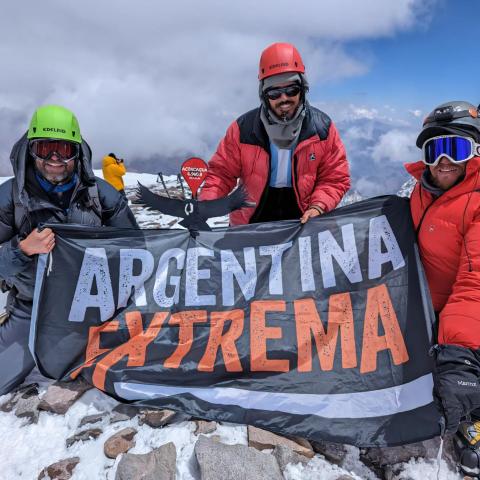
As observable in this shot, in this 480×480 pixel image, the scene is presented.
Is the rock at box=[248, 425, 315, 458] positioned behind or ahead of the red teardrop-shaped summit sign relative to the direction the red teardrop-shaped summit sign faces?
ahead

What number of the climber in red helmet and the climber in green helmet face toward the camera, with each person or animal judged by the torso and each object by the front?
2

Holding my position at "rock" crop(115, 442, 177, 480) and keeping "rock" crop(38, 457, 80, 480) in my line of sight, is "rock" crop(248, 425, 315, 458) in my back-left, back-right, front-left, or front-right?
back-right

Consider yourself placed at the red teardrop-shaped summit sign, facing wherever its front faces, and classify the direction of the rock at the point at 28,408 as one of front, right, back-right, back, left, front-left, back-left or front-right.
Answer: front

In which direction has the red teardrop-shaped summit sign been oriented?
toward the camera

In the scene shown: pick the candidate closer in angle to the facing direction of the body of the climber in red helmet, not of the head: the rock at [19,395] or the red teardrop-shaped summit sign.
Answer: the rock

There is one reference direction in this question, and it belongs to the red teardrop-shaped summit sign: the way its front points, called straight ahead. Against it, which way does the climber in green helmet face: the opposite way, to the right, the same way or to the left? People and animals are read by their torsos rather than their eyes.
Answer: the same way

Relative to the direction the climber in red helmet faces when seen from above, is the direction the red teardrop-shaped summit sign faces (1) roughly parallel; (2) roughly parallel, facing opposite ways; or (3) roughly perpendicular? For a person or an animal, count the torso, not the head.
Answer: roughly parallel

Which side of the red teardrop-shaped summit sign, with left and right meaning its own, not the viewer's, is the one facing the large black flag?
front

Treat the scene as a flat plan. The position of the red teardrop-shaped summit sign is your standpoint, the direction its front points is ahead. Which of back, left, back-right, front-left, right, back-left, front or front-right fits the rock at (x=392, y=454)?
front

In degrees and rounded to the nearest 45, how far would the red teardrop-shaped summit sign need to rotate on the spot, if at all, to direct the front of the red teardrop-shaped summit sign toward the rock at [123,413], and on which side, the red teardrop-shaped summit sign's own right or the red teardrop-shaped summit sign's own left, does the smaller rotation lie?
0° — it already faces it

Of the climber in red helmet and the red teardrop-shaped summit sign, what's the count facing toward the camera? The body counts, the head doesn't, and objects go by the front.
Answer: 2

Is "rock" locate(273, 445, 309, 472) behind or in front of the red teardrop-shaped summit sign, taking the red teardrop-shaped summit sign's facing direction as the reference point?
in front
